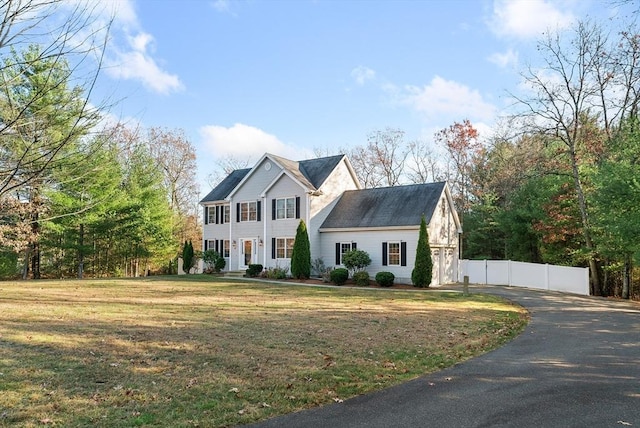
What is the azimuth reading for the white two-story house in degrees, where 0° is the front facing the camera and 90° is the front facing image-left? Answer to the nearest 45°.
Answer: approximately 45°

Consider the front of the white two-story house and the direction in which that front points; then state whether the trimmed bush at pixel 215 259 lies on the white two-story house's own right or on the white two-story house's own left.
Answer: on the white two-story house's own right

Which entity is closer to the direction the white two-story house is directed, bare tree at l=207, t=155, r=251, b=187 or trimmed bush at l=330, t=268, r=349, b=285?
the trimmed bush

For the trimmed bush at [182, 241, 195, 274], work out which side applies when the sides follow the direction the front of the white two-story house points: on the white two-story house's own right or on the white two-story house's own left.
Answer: on the white two-story house's own right

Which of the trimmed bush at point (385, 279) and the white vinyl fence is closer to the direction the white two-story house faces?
the trimmed bush

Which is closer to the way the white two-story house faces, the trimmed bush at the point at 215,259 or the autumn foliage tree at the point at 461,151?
the trimmed bush

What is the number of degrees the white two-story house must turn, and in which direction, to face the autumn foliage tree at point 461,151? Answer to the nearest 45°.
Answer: approximately 180°
